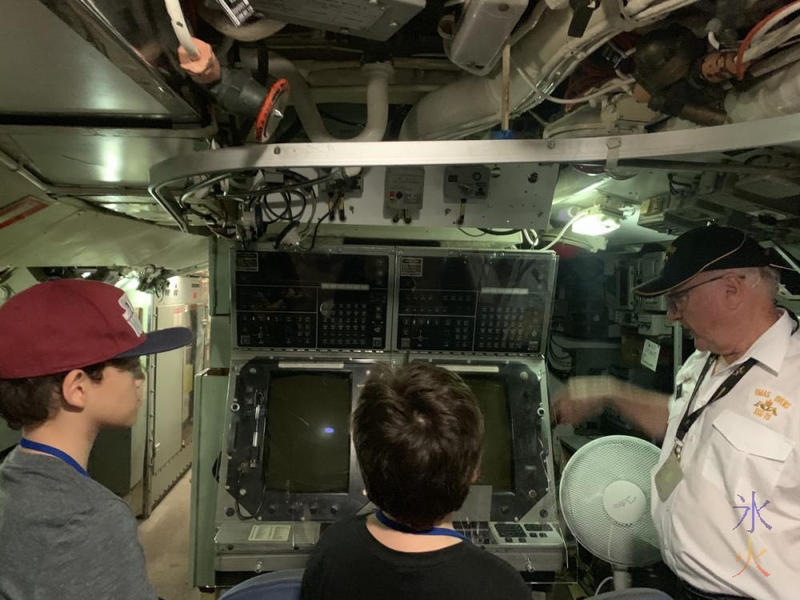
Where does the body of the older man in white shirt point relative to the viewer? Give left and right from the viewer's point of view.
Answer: facing the viewer and to the left of the viewer

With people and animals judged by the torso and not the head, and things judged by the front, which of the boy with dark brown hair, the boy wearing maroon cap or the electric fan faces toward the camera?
the electric fan

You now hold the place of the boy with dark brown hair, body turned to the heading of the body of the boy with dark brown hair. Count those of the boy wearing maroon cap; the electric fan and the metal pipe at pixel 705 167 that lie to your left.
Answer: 1

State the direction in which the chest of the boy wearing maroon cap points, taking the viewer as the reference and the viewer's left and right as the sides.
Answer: facing away from the viewer and to the right of the viewer

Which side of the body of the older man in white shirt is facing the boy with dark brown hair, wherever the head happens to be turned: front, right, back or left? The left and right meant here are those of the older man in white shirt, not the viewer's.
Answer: front

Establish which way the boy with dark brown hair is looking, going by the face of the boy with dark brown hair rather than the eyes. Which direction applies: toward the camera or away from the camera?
away from the camera

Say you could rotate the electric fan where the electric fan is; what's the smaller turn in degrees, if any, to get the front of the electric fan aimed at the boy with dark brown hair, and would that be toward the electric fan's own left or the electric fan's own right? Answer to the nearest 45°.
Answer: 0° — it already faces them

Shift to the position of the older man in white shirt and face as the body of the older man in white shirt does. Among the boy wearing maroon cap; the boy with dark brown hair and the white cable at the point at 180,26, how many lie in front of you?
3

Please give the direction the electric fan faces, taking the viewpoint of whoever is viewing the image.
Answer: facing the viewer

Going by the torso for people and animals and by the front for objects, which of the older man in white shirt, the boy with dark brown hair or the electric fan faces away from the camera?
the boy with dark brown hair

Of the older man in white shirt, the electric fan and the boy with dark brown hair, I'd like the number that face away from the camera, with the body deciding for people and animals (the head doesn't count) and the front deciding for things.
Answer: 1

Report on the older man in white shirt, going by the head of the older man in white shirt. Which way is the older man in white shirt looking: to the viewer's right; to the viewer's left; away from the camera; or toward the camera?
to the viewer's left
